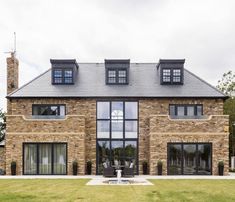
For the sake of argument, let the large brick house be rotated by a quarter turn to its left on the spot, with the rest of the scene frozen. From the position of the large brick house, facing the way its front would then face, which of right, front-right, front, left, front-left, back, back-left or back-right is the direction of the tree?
front-left

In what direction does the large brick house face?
toward the camera
